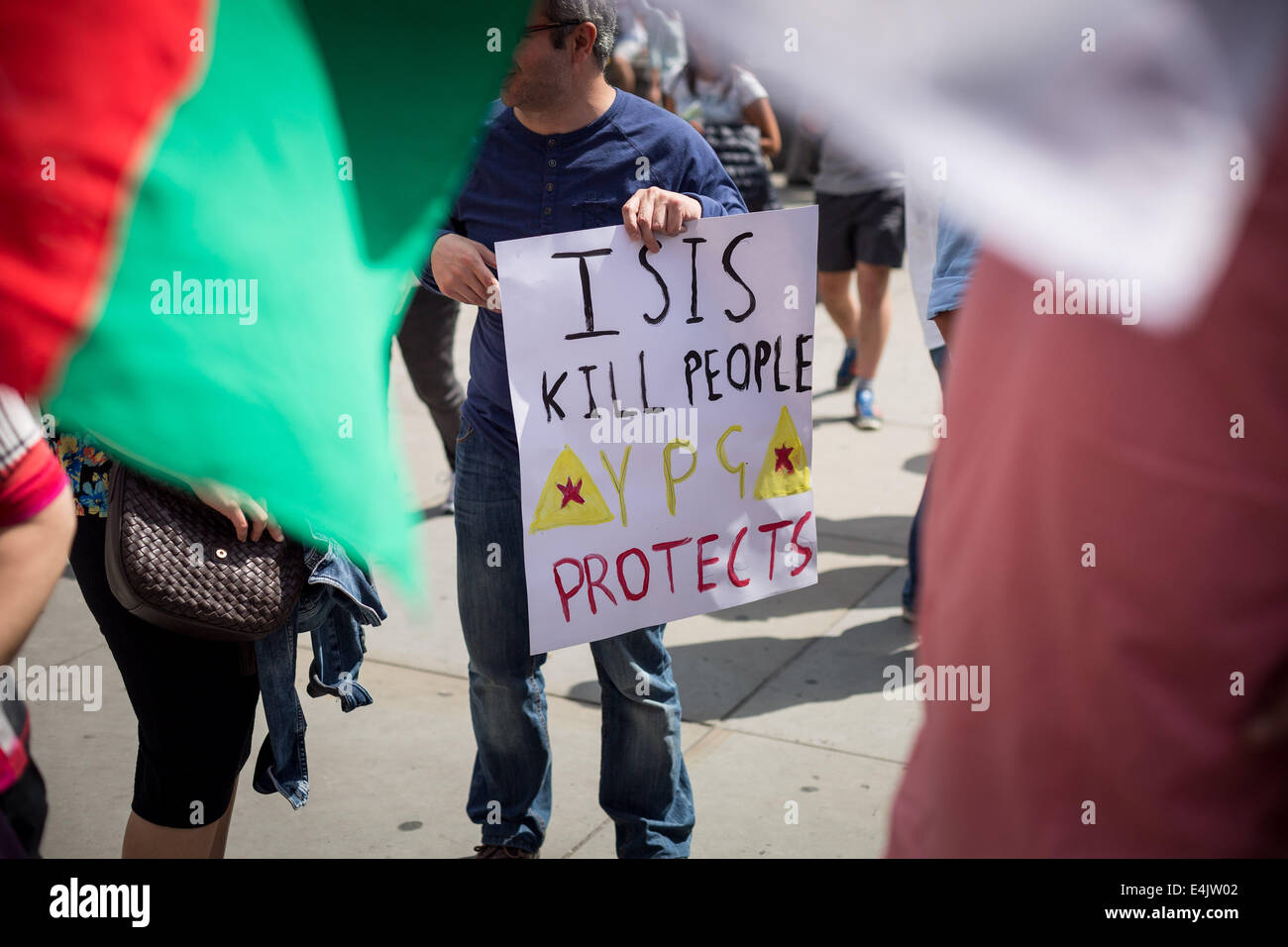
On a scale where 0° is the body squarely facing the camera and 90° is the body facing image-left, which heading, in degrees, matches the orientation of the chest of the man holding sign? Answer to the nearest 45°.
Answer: approximately 45°

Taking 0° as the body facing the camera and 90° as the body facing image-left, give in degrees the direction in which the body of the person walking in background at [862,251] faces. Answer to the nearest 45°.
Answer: approximately 0°

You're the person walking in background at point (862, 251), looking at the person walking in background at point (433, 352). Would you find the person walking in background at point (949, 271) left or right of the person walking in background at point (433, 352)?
left

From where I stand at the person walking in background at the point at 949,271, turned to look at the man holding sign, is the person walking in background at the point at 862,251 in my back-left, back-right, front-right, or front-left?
back-right
